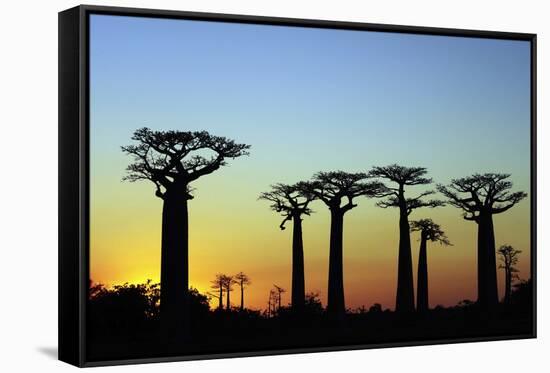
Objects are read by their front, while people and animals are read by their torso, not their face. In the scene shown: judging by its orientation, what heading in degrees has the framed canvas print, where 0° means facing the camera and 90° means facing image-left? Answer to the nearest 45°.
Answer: approximately 315°
